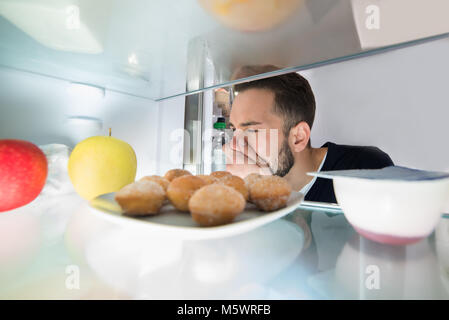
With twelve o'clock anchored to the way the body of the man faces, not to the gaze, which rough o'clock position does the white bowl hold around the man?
The white bowl is roughly at 10 o'clock from the man.

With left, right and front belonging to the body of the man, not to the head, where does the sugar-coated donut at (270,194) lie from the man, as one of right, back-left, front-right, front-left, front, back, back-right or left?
front-left

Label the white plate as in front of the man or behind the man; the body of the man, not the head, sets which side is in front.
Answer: in front

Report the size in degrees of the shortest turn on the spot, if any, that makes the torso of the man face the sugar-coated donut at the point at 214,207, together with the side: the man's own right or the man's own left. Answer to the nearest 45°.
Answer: approximately 45° to the man's own left

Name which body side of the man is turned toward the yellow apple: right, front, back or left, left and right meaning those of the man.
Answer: front

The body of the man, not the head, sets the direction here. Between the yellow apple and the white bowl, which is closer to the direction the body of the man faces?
the yellow apple

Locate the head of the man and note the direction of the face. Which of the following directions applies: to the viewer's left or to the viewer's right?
to the viewer's left

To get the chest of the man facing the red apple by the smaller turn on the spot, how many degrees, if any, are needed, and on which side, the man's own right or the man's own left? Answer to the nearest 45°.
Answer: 0° — they already face it

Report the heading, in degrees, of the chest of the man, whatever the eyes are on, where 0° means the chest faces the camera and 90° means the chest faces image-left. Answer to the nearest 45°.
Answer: approximately 45°

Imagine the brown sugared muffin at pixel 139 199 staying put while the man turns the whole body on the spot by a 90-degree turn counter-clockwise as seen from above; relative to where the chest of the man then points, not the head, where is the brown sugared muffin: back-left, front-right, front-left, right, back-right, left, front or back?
front-right

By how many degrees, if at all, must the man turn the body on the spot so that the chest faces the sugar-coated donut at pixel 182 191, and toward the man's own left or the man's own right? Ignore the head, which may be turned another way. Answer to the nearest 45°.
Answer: approximately 45° to the man's own left
